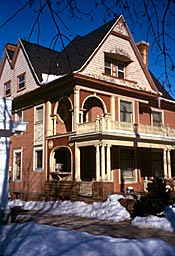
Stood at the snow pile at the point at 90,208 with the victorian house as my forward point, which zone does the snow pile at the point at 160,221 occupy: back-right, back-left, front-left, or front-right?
back-right

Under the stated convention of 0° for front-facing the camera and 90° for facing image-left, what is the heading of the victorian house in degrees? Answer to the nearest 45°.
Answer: approximately 315°

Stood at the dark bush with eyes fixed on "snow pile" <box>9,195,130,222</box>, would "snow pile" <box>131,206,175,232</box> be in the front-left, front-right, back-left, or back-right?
front-left

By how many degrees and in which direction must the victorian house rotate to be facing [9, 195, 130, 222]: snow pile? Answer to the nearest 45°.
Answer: approximately 45° to its right
